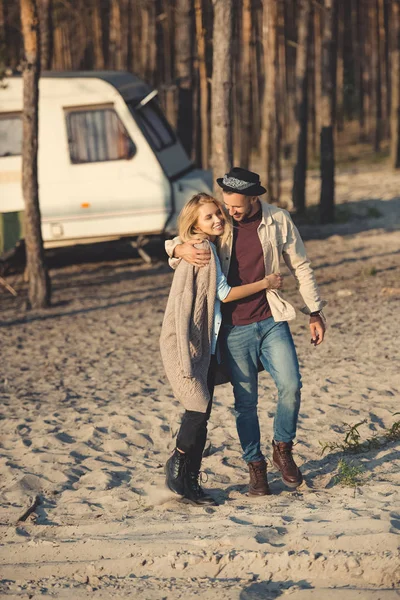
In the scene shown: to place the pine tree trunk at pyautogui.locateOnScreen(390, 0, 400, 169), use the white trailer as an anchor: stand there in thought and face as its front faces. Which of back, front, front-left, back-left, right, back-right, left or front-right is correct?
front-left

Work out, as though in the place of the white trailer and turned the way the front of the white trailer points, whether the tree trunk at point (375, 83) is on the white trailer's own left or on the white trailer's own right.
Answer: on the white trailer's own left

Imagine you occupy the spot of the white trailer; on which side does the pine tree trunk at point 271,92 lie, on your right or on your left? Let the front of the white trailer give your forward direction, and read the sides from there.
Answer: on your left

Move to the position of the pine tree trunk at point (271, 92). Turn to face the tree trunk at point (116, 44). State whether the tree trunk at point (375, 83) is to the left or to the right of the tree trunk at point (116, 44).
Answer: right

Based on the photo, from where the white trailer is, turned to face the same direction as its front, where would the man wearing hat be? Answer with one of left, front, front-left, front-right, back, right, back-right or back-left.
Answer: right

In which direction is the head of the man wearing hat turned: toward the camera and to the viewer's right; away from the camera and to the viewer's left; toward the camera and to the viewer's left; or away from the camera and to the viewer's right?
toward the camera and to the viewer's left

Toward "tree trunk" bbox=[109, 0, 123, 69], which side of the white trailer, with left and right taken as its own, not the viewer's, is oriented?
left

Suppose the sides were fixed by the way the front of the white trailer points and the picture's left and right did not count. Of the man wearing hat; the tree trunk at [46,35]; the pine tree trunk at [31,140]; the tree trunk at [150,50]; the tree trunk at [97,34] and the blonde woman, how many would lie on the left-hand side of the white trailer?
3

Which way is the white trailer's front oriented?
to the viewer's right

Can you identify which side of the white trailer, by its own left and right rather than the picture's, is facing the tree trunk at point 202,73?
left

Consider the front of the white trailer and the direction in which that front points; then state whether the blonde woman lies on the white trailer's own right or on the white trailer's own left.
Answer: on the white trailer's own right

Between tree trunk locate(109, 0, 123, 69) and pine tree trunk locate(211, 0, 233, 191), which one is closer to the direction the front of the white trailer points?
the pine tree trunk
